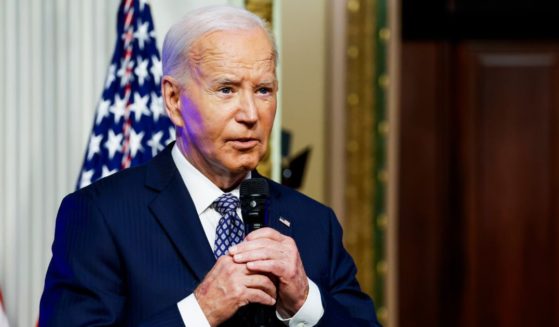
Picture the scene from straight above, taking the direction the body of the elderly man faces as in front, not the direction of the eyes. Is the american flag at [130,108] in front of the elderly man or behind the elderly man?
behind

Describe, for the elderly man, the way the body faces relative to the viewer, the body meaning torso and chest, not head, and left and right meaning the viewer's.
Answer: facing the viewer and to the right of the viewer

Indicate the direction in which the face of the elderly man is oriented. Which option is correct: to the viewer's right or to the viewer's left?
to the viewer's right
